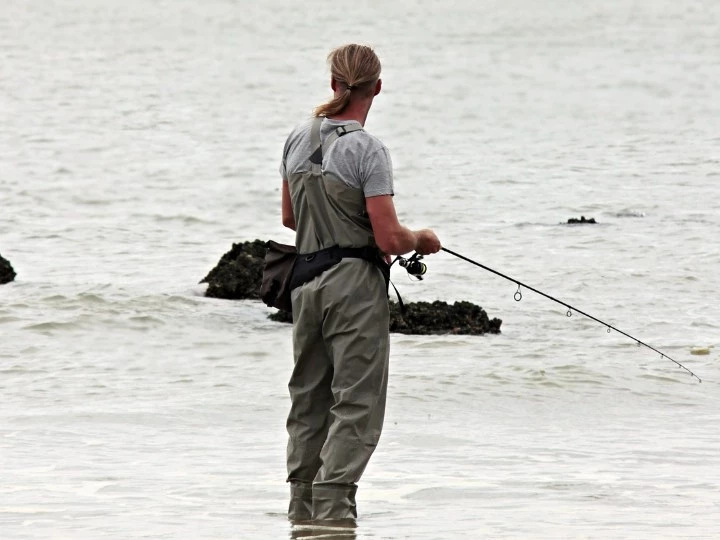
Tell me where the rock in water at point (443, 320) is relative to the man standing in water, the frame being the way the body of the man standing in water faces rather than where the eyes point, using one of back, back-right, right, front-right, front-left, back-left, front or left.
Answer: front-left

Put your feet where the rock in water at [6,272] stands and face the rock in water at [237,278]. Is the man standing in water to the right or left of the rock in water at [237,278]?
right

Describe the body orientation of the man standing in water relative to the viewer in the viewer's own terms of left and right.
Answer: facing away from the viewer and to the right of the viewer

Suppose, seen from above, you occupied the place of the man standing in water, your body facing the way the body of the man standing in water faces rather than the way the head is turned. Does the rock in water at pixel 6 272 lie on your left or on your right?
on your left

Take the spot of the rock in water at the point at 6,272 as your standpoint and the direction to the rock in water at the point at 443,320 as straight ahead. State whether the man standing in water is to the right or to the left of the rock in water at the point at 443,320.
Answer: right
